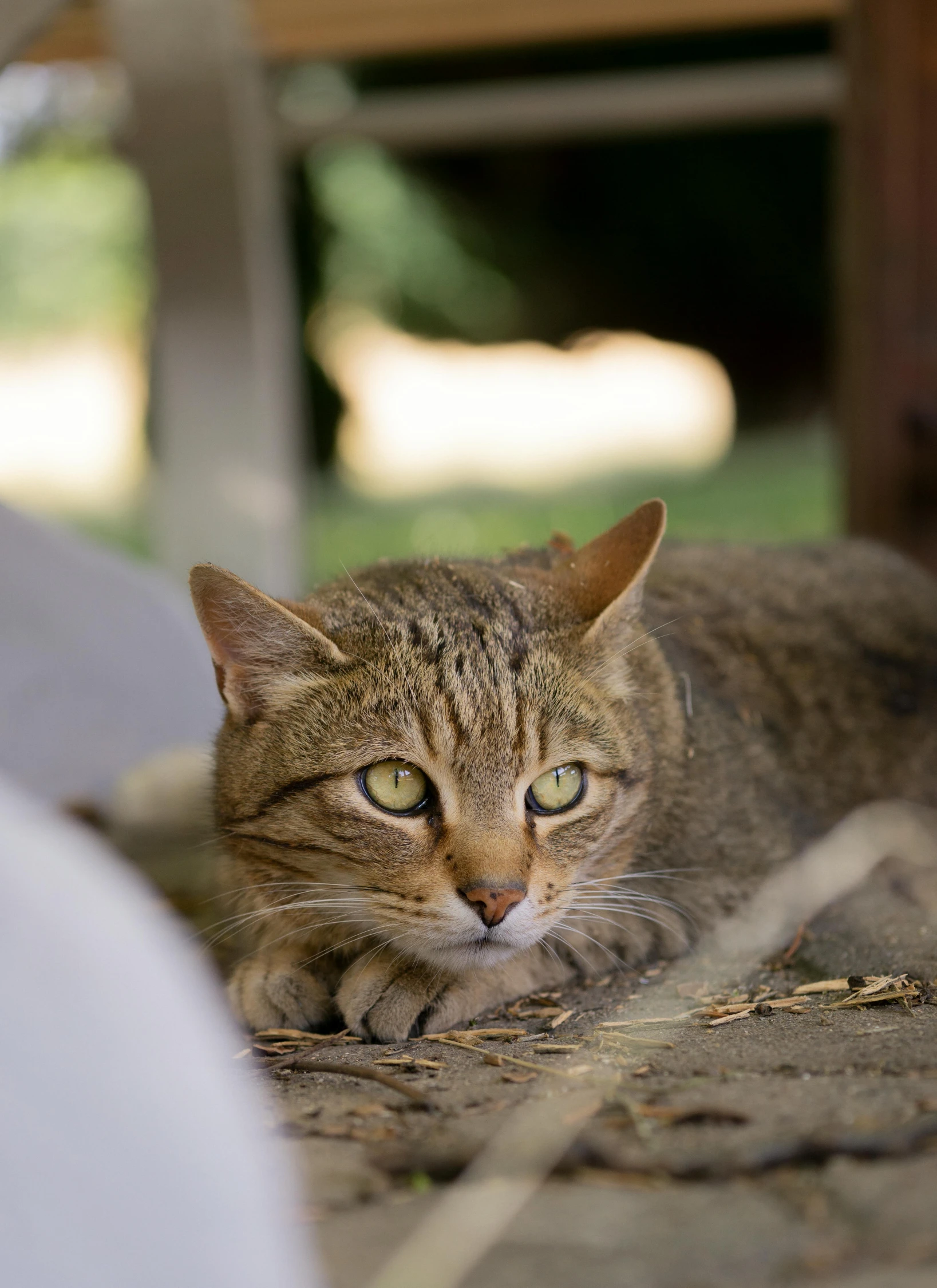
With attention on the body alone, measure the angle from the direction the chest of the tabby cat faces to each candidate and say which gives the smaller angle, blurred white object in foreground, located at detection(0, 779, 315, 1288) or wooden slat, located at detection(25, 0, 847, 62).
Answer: the blurred white object in foreground

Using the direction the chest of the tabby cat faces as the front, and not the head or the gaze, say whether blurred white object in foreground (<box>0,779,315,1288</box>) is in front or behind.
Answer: in front

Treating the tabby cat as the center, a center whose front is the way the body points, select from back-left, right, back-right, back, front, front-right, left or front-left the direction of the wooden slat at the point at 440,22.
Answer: back-right

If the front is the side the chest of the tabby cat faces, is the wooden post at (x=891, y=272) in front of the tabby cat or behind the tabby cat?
behind

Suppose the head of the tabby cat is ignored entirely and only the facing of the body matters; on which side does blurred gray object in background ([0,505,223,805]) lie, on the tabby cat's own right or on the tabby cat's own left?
on the tabby cat's own right

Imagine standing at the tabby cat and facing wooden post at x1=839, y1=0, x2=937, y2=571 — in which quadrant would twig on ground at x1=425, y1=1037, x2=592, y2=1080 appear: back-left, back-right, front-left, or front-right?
back-right

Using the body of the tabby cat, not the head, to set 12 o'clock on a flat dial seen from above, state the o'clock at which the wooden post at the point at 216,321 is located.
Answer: The wooden post is roughly at 4 o'clock from the tabby cat.

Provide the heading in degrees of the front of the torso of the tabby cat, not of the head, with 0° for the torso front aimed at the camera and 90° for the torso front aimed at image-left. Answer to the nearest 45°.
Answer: approximately 45°
